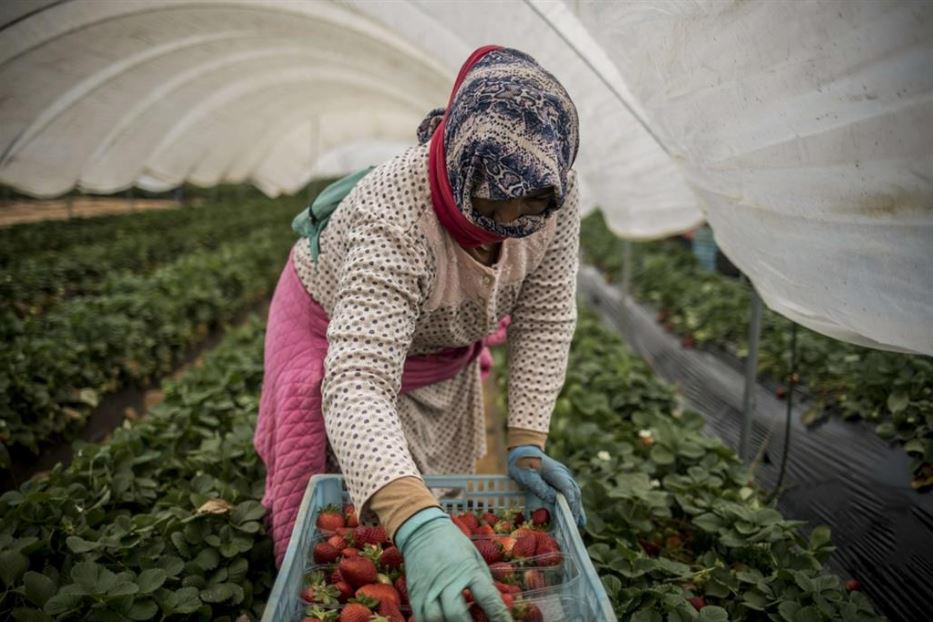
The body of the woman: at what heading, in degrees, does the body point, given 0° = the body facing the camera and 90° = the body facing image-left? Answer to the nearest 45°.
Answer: approximately 315°

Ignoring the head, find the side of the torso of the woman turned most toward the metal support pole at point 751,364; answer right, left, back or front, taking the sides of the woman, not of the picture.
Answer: left
